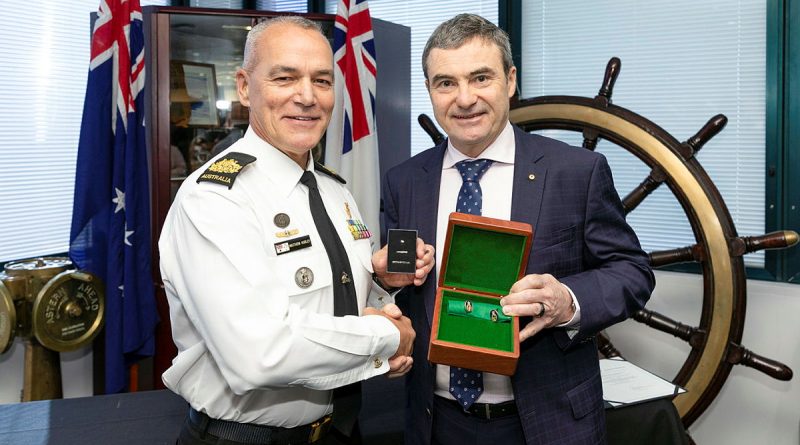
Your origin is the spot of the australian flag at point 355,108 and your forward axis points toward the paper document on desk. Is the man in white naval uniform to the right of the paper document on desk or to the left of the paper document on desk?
right

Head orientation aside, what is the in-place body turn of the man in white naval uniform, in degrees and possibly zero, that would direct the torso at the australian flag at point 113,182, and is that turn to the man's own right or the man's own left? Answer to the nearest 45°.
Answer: approximately 180°

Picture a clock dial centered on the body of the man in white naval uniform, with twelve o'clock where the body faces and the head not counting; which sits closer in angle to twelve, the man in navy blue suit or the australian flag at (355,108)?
the man in navy blue suit

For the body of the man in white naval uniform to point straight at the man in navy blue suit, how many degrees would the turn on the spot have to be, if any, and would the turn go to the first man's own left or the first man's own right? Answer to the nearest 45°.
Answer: approximately 45° to the first man's own left

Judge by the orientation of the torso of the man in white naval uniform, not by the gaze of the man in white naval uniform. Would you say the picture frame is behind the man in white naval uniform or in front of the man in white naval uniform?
behind

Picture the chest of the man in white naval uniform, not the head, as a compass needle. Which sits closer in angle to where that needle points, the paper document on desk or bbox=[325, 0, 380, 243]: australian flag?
the paper document on desk

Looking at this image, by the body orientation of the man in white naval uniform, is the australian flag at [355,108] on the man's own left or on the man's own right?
on the man's own left

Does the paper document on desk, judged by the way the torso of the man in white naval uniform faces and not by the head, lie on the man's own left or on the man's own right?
on the man's own left

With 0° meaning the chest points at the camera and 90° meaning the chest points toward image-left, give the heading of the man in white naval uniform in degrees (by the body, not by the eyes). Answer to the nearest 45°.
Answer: approximately 315°

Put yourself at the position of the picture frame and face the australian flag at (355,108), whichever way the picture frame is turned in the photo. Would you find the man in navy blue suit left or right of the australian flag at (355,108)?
right
